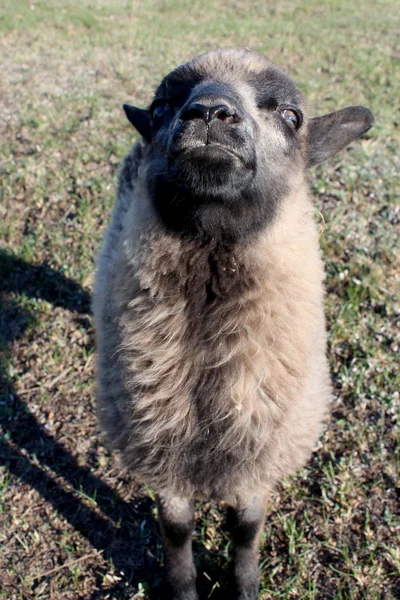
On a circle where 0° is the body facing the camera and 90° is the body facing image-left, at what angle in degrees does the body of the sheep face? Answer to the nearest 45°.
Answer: approximately 0°
